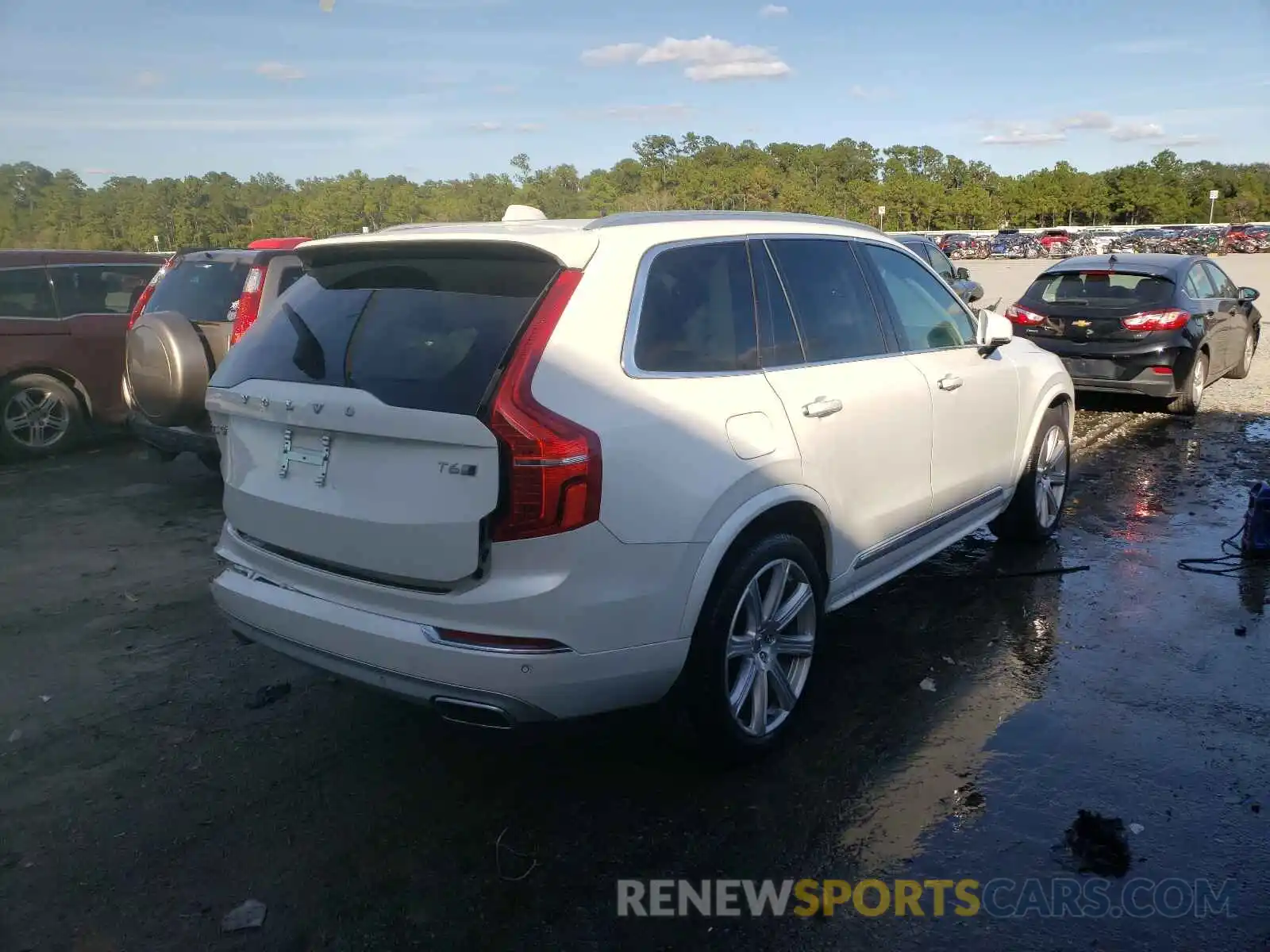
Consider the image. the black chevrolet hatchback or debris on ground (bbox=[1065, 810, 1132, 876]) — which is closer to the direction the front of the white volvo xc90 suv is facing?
the black chevrolet hatchback

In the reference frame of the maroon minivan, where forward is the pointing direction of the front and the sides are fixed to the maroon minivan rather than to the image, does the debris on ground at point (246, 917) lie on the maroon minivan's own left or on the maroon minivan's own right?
on the maroon minivan's own left

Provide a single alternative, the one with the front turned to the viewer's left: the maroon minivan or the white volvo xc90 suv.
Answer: the maroon minivan

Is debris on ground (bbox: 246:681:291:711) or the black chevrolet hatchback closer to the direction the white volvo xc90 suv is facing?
the black chevrolet hatchback

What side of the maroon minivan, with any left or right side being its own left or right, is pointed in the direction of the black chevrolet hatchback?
back

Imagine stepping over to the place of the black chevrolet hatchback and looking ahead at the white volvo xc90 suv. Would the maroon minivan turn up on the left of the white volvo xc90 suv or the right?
right

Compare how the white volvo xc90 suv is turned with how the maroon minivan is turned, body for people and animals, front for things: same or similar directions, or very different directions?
very different directions

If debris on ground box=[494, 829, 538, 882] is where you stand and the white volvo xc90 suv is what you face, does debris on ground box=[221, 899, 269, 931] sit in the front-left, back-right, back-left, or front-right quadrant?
back-left

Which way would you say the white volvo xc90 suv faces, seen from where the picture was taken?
facing away from the viewer and to the right of the viewer

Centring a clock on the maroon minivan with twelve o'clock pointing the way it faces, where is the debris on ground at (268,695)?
The debris on ground is roughly at 9 o'clock from the maroon minivan.
